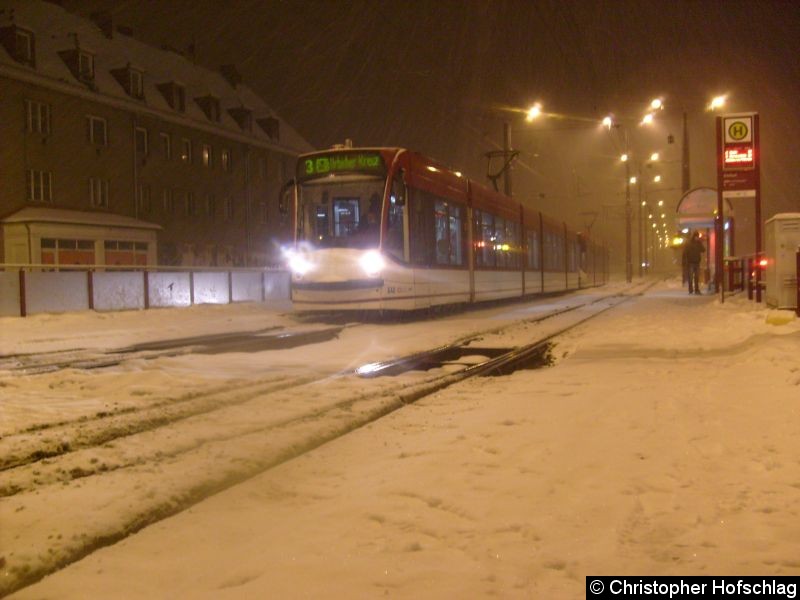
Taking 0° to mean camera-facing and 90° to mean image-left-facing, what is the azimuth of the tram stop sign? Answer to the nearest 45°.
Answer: approximately 0°

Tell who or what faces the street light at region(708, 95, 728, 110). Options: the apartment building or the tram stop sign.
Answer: the apartment building

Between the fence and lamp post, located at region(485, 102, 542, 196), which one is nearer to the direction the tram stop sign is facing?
the fence

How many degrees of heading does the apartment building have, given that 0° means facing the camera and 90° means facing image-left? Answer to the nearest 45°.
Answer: approximately 315°

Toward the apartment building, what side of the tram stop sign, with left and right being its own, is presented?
right

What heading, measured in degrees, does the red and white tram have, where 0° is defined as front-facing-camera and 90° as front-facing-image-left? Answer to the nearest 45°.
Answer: approximately 45°

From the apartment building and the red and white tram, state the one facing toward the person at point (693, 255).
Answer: the apartment building

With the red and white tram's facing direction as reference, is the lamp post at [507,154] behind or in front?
behind

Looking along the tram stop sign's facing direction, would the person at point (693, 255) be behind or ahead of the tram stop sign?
behind

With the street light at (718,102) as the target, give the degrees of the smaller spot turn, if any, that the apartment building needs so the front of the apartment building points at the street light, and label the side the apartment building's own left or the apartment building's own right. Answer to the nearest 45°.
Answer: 0° — it already faces it

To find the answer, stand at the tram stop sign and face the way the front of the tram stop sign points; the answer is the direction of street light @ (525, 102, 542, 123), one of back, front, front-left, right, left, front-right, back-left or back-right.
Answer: back-right

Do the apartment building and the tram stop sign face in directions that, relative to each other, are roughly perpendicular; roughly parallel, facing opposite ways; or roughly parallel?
roughly perpendicular

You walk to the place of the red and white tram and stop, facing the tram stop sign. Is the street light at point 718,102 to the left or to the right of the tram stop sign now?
left
